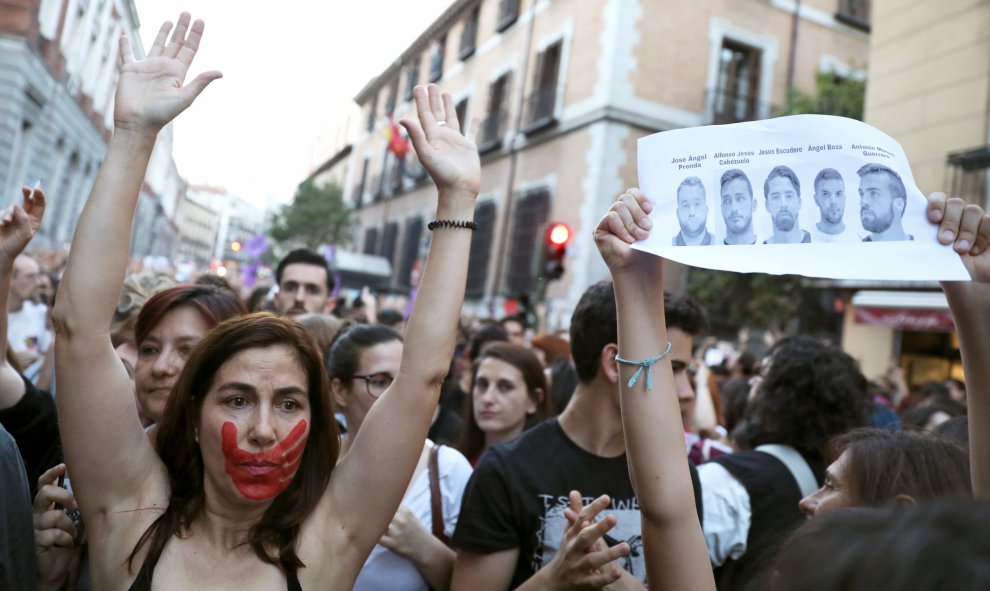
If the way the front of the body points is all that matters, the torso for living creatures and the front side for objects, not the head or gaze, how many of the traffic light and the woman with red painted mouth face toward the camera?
2

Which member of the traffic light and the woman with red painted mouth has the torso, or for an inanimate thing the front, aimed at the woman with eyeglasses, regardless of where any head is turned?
the traffic light

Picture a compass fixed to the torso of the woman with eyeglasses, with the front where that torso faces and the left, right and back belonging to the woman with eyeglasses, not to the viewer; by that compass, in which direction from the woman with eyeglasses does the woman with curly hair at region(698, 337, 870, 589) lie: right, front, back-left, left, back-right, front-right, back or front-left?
front-left

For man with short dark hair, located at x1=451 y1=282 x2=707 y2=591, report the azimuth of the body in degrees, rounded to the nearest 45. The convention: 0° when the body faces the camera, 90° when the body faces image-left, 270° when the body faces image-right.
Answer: approximately 315°

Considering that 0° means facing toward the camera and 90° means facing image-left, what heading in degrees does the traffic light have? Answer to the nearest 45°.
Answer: approximately 0°

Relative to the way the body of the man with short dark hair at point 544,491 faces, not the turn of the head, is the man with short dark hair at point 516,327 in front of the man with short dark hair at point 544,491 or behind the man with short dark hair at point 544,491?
behind

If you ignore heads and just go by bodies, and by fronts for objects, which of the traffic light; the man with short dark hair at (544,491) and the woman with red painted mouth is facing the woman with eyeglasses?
the traffic light

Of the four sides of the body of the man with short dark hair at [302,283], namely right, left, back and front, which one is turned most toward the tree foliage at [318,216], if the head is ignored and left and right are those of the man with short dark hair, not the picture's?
back

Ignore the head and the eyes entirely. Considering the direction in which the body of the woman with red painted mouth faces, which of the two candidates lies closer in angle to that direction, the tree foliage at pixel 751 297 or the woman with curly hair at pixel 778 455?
the woman with curly hair

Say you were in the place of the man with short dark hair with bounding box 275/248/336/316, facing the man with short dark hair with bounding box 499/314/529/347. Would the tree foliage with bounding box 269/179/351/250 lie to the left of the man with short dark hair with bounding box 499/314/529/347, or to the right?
left

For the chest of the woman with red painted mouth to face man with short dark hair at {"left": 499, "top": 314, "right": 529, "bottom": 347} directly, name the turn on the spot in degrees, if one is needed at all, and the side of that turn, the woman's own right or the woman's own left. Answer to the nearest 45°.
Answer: approximately 135° to the woman's own left
